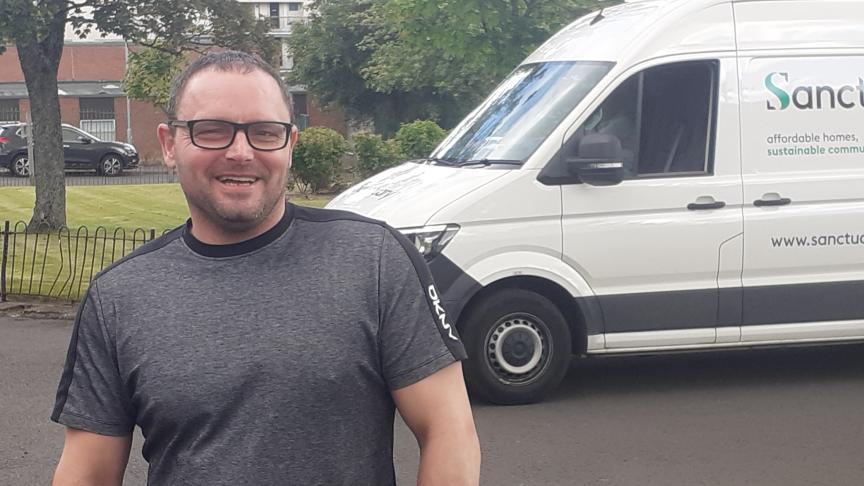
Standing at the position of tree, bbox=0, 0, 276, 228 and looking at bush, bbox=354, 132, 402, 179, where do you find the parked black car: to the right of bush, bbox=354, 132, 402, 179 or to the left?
left

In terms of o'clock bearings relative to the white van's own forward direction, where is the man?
The man is roughly at 11 o'clock from the white van.

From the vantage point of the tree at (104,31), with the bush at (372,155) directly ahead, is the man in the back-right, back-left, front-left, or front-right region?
back-right

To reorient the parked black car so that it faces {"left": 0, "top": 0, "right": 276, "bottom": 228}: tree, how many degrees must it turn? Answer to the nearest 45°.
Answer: approximately 90° to its right

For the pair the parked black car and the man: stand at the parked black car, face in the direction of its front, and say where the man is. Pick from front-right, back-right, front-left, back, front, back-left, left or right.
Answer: right

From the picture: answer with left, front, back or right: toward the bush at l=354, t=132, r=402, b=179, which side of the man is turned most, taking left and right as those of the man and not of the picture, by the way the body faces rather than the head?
back

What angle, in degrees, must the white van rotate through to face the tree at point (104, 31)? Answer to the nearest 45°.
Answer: approximately 90° to its right

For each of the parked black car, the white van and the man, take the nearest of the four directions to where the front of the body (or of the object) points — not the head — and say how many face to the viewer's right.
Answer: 1

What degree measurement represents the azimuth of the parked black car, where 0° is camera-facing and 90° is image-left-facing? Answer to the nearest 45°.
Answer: approximately 270°

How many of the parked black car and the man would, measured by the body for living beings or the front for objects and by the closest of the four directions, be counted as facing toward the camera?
1

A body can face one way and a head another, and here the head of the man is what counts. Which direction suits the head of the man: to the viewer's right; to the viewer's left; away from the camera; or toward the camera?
toward the camera

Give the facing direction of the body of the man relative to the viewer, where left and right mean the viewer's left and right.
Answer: facing the viewer

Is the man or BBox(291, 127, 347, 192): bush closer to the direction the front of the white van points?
the man

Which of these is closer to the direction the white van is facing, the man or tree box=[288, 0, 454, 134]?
the man
